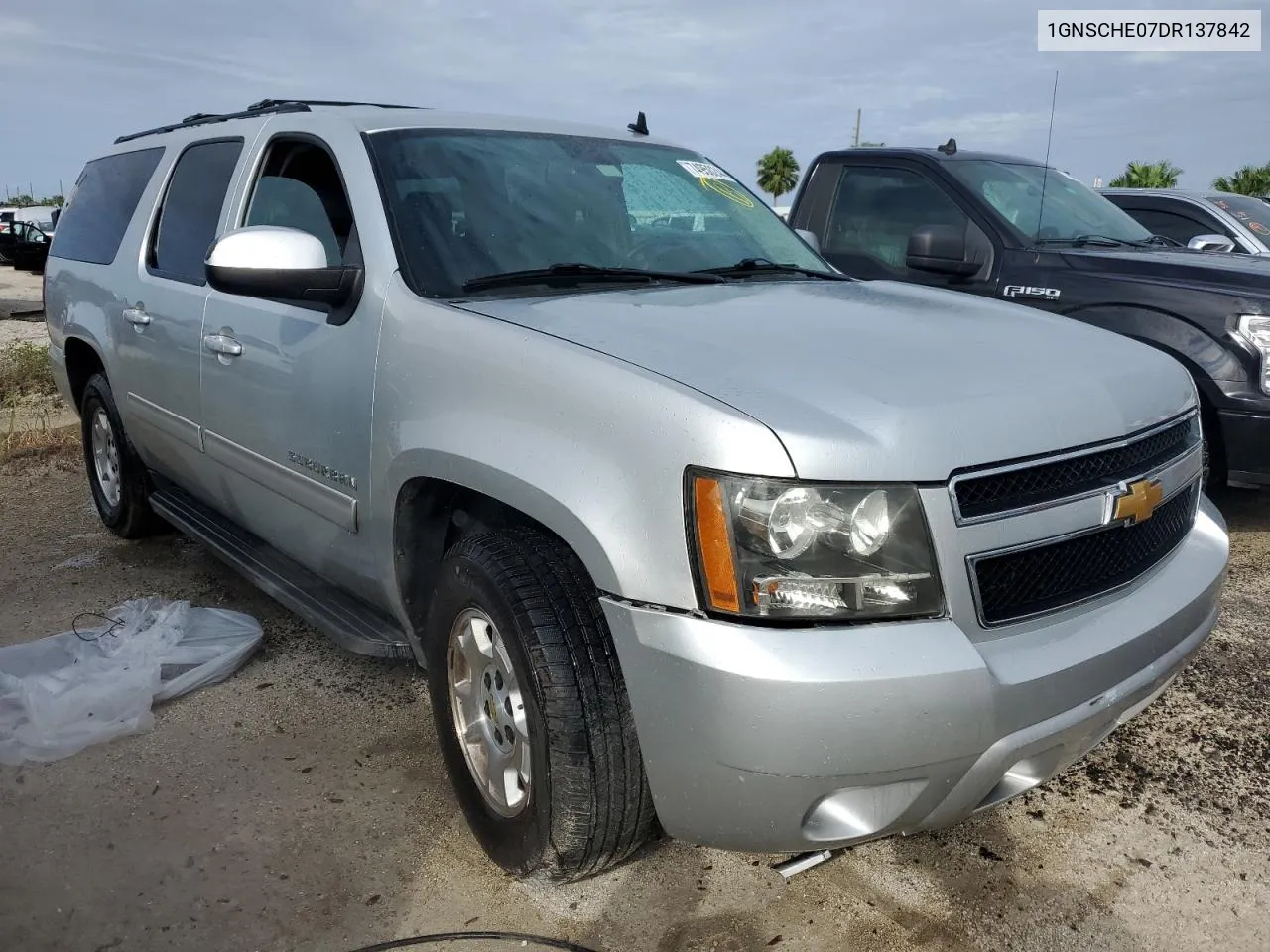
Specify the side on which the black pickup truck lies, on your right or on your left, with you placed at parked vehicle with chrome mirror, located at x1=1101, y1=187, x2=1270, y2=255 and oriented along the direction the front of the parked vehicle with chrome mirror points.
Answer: on your right

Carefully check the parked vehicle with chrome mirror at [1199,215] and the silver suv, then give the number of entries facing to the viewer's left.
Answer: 0

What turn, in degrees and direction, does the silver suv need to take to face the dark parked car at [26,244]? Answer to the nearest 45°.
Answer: approximately 180°

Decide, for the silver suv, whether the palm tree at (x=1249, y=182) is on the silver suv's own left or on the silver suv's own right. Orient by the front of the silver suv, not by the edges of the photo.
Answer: on the silver suv's own left

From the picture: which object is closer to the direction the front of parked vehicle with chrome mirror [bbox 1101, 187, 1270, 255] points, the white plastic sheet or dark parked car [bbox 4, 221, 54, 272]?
the white plastic sheet

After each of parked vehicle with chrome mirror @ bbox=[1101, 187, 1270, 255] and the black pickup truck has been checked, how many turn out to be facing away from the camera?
0

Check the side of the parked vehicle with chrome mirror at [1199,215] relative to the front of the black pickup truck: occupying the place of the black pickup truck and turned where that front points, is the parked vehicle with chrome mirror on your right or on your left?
on your left

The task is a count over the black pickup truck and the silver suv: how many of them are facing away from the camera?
0

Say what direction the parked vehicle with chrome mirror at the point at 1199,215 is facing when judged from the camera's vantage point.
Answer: facing the viewer and to the right of the viewer

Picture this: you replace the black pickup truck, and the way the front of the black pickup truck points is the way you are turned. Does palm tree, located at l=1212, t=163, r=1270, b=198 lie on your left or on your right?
on your left
